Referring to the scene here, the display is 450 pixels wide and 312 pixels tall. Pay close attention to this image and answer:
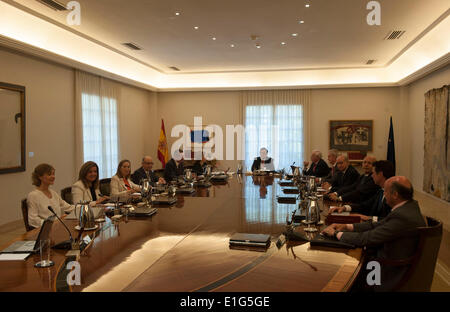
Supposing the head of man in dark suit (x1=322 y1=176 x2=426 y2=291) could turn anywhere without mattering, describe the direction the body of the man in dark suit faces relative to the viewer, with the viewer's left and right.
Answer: facing to the left of the viewer

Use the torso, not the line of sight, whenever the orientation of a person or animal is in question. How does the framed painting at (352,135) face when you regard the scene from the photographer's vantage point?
facing the viewer

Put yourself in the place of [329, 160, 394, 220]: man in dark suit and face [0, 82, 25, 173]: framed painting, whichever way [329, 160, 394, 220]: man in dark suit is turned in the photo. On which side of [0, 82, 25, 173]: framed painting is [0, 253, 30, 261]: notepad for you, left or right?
left

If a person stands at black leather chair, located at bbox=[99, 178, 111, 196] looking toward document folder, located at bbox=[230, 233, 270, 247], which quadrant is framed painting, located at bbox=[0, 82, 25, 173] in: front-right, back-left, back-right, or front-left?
back-right

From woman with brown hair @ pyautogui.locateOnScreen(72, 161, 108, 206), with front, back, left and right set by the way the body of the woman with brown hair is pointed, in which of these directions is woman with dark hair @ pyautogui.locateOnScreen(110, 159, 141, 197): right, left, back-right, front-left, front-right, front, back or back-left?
left

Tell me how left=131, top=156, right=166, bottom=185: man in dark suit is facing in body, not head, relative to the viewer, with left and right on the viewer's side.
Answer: facing the viewer and to the right of the viewer

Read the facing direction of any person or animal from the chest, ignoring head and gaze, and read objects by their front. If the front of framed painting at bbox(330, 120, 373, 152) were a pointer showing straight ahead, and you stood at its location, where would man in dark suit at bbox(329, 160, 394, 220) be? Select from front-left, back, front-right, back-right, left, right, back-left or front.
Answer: front

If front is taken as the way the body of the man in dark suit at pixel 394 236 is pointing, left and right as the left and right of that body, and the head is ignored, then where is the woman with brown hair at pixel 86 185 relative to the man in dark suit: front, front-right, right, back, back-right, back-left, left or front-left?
front

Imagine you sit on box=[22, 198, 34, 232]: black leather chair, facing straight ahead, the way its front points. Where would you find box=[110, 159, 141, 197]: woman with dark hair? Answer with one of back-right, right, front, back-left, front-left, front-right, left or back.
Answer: front-left

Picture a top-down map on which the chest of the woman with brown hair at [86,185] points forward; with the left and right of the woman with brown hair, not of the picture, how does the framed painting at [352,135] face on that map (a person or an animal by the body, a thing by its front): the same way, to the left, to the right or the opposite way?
to the right

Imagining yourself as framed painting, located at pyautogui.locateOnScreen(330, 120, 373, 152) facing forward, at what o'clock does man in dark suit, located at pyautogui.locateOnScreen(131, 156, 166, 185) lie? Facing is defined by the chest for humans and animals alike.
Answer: The man in dark suit is roughly at 1 o'clock from the framed painting.

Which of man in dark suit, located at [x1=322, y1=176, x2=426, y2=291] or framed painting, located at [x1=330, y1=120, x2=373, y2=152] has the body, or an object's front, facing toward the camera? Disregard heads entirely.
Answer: the framed painting

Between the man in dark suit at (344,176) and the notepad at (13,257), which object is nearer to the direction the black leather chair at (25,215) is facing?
the man in dark suit

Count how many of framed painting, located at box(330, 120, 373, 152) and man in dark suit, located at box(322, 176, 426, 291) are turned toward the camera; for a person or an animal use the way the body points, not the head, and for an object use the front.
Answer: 1

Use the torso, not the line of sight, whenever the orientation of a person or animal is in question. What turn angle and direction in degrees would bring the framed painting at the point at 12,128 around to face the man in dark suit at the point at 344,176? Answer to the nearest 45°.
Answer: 0° — it already faces them

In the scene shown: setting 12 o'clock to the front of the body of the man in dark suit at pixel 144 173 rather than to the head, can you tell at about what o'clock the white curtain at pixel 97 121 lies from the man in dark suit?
The white curtain is roughly at 7 o'clock from the man in dark suit.

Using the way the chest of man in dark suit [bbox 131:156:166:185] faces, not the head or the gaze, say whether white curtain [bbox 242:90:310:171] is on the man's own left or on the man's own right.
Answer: on the man's own left

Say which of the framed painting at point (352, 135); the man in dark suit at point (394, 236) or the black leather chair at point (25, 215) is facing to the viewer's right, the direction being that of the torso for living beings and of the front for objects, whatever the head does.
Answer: the black leather chair

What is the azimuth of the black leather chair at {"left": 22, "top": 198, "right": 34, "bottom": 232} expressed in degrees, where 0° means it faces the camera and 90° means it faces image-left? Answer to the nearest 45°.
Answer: approximately 270°

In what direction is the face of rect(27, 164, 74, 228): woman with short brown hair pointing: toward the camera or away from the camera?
toward the camera
